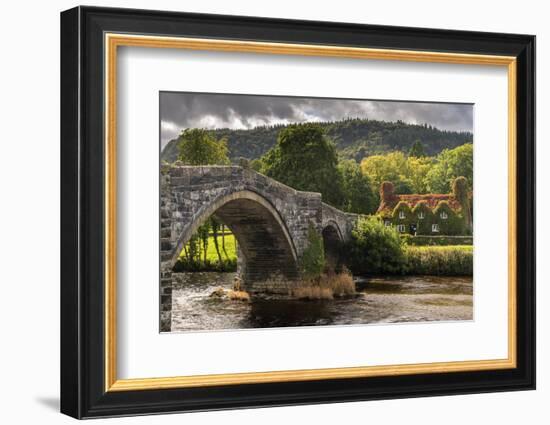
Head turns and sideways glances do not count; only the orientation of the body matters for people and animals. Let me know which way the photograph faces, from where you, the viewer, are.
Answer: facing the viewer and to the right of the viewer

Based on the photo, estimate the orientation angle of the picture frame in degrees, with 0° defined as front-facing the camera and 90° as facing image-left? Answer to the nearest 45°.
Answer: approximately 315°
